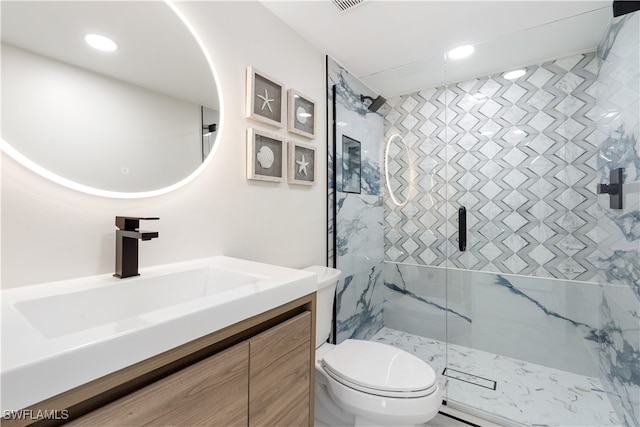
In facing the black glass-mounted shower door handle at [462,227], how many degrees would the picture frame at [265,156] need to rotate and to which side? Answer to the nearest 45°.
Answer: approximately 45° to its left

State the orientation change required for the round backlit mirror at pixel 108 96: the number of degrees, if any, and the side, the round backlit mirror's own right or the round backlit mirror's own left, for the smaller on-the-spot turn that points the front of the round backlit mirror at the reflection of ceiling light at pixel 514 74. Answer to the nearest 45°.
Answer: approximately 45° to the round backlit mirror's own left

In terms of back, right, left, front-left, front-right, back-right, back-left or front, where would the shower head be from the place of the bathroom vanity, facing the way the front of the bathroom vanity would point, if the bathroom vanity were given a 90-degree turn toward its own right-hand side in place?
back

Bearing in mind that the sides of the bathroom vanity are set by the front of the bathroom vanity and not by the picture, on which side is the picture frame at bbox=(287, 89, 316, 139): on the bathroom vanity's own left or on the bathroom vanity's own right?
on the bathroom vanity's own left

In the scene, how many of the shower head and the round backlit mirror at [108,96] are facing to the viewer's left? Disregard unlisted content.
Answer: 0

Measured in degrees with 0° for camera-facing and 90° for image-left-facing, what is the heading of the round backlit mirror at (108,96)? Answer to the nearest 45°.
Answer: approximately 315°

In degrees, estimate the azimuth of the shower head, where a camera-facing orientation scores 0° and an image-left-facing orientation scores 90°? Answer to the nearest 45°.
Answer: approximately 315°
